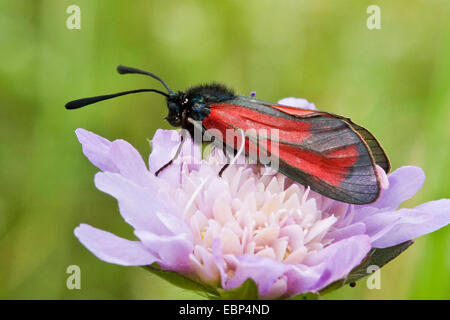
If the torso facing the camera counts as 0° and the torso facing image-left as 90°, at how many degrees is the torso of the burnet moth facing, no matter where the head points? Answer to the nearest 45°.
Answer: approximately 90°
